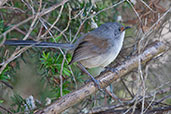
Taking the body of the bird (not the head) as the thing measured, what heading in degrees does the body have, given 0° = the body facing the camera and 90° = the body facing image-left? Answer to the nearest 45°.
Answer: approximately 270°
